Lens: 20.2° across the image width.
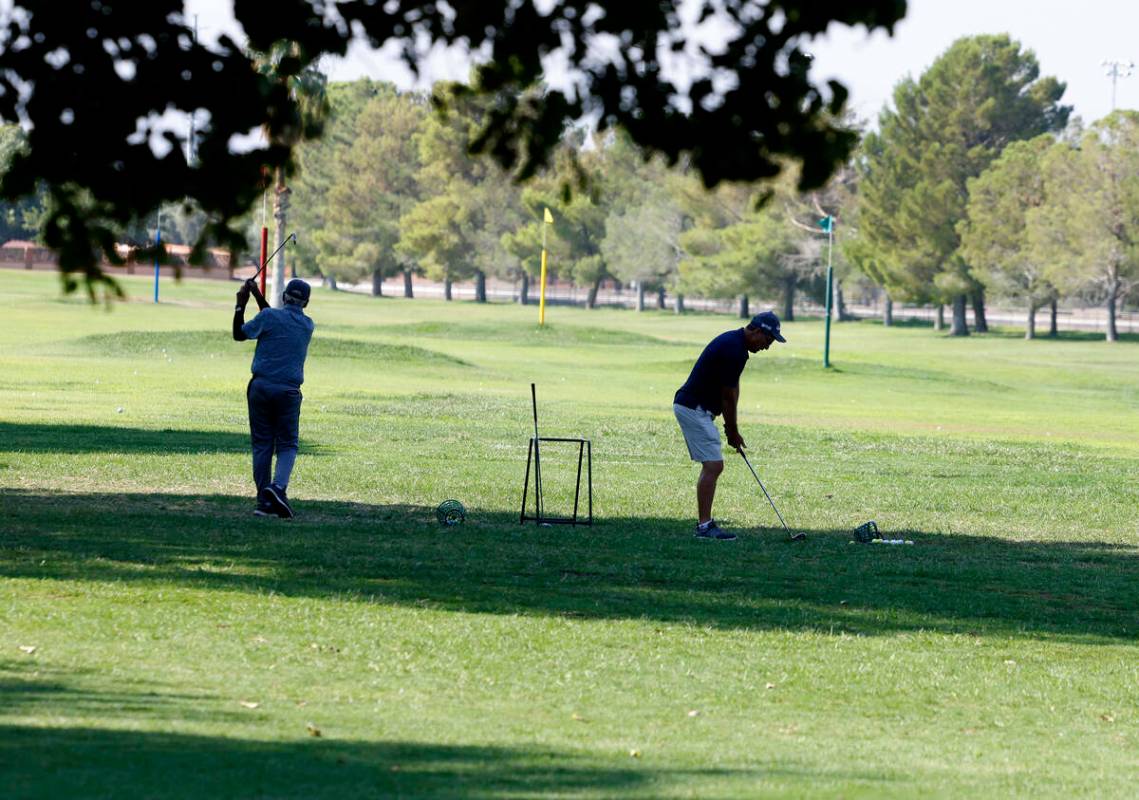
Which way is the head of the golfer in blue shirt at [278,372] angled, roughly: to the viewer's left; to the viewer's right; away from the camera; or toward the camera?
away from the camera

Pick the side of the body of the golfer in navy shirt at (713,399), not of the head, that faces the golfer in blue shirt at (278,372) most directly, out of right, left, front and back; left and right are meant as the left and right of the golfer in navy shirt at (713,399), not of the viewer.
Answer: back

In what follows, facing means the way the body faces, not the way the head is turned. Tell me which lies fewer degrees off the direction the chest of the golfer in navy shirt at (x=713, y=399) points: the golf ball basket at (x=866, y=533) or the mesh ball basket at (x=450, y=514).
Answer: the golf ball basket

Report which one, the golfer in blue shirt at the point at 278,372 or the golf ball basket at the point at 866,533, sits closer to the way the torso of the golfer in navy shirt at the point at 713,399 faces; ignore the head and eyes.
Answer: the golf ball basket

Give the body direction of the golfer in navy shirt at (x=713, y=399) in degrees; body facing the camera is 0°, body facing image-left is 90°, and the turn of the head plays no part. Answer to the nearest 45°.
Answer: approximately 270°

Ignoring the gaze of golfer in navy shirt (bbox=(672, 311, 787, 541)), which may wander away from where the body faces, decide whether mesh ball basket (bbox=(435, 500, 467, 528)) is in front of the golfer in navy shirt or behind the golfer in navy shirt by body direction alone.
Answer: behind

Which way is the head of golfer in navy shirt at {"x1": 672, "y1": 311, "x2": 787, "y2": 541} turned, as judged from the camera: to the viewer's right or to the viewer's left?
to the viewer's right

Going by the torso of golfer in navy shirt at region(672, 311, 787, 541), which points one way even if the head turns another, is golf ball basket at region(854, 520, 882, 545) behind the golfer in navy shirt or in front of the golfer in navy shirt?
in front
